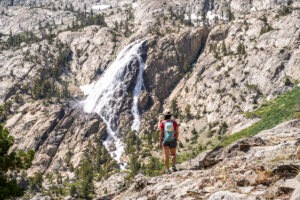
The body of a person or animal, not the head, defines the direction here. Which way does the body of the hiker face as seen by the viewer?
away from the camera

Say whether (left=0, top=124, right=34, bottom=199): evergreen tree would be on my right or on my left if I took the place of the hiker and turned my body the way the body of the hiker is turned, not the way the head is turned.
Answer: on my left
